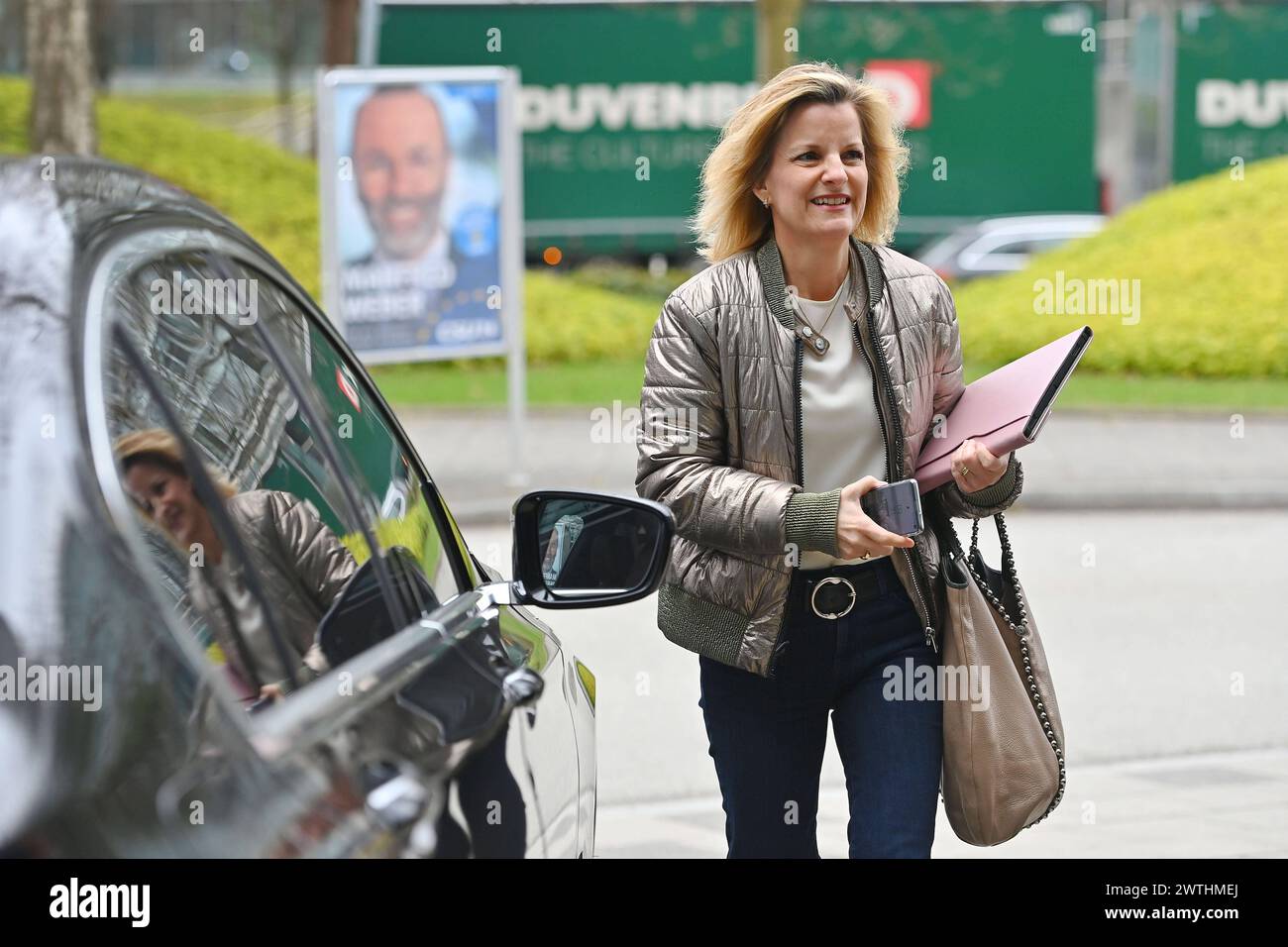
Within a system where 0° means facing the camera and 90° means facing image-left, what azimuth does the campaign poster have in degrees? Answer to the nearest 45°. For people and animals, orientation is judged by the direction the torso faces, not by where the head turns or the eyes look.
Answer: approximately 0°

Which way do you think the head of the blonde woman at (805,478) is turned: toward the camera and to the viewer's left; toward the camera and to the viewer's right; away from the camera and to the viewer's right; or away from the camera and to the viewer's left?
toward the camera and to the viewer's right

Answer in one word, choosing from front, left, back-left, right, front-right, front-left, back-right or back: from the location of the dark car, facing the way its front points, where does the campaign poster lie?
front-left

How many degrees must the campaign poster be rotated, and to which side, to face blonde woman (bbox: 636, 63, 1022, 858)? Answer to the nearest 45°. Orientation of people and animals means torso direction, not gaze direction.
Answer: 0° — it already faces them

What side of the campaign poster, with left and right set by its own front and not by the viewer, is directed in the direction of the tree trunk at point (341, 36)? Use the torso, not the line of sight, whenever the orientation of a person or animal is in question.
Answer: back

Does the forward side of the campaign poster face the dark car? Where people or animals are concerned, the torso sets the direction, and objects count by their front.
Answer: yes

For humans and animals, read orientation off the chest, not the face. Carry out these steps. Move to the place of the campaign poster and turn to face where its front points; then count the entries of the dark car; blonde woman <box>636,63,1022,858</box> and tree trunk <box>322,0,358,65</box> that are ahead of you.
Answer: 2

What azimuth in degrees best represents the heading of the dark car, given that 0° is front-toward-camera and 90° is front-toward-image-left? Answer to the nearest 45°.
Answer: approximately 225°

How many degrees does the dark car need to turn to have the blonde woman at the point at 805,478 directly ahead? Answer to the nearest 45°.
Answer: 0° — it already faces them

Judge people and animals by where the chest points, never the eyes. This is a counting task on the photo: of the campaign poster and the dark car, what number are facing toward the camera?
1
